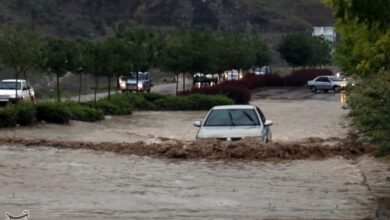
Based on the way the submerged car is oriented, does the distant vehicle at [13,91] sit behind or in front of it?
behind

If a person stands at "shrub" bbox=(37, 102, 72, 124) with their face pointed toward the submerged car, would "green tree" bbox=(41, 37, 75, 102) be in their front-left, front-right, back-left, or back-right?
back-left

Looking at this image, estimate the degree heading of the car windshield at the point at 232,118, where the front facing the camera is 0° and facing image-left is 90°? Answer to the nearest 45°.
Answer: approximately 0°

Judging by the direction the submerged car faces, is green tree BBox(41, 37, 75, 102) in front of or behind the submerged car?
behind

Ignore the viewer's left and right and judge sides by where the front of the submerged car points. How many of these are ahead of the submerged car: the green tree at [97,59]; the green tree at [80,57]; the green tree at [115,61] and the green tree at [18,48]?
0

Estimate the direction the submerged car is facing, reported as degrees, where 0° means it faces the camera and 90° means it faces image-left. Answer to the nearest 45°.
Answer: approximately 0°

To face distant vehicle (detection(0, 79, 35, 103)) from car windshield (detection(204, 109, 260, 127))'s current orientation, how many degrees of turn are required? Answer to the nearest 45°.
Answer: approximately 135° to its right

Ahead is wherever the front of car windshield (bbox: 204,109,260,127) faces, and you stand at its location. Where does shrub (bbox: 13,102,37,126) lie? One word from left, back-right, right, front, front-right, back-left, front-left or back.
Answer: back-right

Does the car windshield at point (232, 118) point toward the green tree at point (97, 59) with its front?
no

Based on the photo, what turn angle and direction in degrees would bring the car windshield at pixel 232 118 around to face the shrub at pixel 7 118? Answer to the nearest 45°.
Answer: approximately 135° to its right

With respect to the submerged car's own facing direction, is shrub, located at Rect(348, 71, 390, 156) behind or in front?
in front

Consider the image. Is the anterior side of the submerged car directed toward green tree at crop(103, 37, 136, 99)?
no
